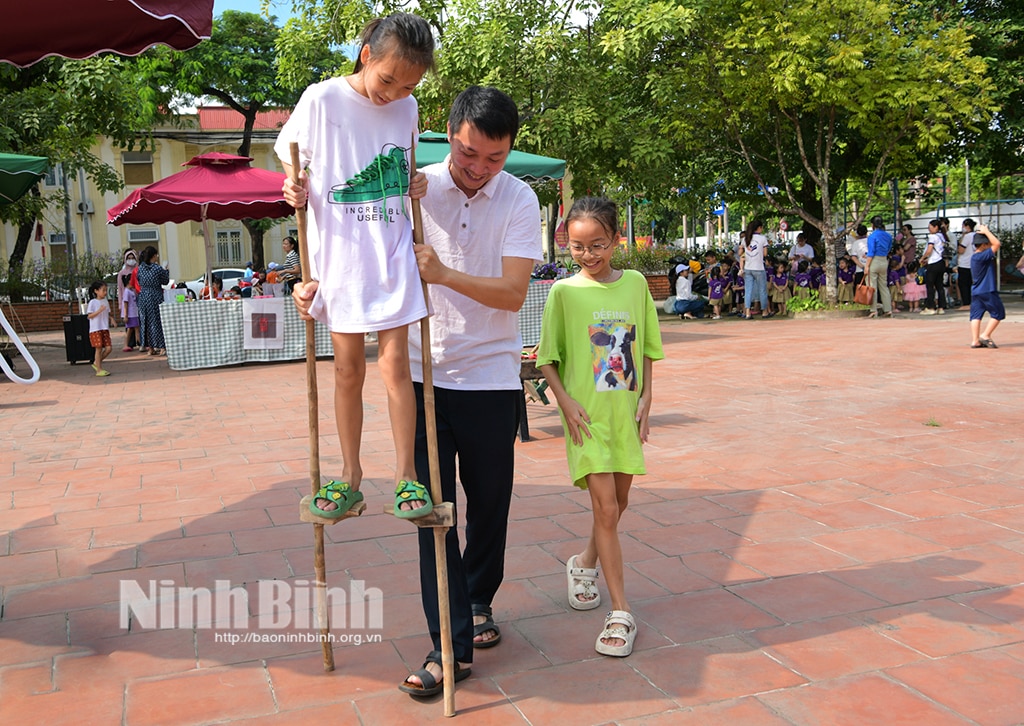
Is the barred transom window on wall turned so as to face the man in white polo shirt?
yes

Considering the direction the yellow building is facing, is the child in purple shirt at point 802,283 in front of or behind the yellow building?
in front

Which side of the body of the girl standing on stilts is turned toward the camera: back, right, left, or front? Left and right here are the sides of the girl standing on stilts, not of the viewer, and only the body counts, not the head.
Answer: front

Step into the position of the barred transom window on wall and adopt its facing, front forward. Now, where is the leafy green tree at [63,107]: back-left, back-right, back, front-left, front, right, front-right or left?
front

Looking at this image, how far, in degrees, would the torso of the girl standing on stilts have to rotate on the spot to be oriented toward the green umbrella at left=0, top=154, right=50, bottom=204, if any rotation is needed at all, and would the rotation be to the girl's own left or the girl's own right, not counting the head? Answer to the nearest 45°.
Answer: approximately 135° to the girl's own right

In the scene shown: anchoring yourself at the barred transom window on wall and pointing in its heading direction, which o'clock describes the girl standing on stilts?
The girl standing on stilts is roughly at 12 o'clock from the barred transom window on wall.

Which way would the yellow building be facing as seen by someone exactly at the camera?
facing the viewer

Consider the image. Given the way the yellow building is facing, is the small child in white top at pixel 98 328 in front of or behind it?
in front

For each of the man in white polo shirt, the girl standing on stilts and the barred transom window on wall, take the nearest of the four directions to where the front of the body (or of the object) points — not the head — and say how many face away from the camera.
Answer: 0

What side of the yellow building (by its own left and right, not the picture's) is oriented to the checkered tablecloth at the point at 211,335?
front

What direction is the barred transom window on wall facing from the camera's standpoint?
toward the camera

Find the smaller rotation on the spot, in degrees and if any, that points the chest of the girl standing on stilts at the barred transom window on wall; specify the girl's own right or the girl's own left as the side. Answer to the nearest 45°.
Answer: approximately 180°

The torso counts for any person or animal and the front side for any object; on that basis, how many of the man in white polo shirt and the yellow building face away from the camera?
0
